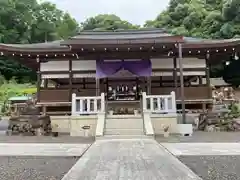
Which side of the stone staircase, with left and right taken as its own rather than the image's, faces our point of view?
front

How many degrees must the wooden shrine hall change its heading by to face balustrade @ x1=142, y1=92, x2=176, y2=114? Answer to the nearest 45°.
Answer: approximately 45° to its left

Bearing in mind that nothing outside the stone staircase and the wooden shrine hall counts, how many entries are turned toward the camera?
2

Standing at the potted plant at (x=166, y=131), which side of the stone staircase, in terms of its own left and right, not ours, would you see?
left

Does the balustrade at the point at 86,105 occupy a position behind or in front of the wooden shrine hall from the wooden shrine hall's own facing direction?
in front

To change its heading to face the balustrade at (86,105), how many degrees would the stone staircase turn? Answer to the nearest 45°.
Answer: approximately 135° to its right
